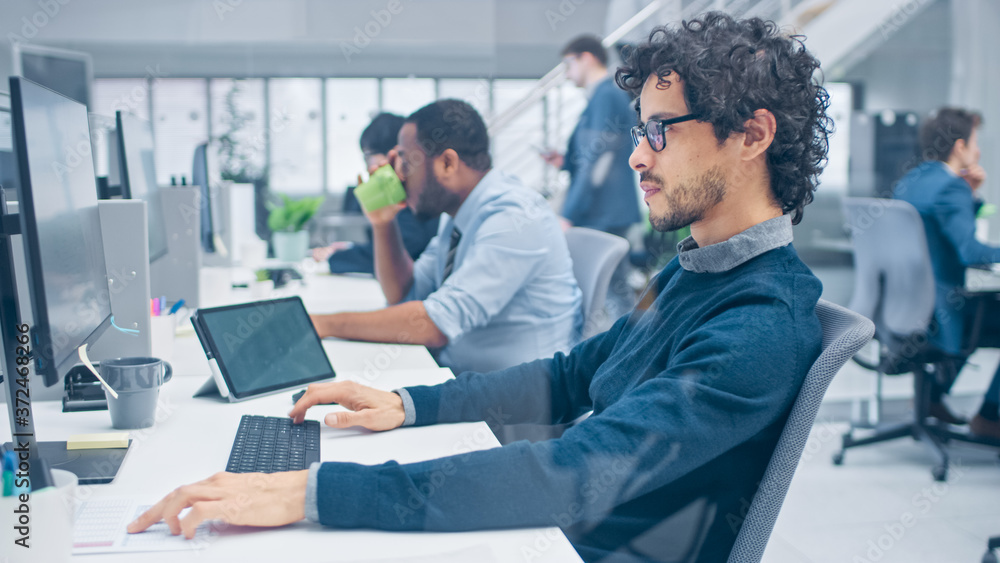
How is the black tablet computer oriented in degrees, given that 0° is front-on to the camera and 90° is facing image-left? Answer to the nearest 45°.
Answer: approximately 315°

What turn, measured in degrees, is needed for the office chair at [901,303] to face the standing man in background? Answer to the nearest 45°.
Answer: approximately 135° to its left

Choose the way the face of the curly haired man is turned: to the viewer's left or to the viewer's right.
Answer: to the viewer's left

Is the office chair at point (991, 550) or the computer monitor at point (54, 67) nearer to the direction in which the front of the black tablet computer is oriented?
the office chair

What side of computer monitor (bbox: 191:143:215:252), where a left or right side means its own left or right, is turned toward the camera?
right

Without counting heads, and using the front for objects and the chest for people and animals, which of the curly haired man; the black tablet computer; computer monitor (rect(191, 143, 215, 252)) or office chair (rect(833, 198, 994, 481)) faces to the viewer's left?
the curly haired man

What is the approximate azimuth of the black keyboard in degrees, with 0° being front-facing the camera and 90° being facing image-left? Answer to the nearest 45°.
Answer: approximately 270°

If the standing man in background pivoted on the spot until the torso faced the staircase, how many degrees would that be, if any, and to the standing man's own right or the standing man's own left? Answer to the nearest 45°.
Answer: approximately 90° to the standing man's own right

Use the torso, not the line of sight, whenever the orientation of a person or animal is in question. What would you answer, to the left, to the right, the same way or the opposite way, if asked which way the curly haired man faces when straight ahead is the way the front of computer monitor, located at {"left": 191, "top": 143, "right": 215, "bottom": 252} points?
the opposite way

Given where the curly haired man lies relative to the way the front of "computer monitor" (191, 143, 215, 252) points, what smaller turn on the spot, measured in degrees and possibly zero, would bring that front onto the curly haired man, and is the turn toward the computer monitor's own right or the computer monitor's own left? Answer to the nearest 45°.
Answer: approximately 90° to the computer monitor's own right

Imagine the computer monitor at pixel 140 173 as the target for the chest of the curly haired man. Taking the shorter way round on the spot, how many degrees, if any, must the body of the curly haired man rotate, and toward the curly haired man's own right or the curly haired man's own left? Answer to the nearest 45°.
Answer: approximately 45° to the curly haired man's own right

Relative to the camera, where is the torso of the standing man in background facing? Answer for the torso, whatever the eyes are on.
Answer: to the viewer's left
